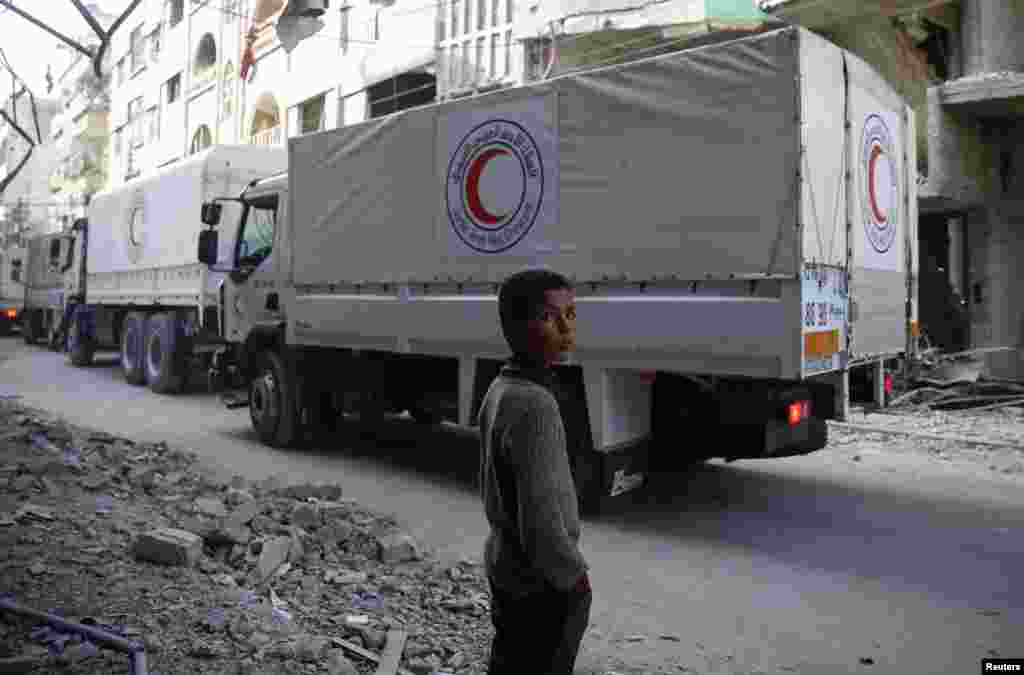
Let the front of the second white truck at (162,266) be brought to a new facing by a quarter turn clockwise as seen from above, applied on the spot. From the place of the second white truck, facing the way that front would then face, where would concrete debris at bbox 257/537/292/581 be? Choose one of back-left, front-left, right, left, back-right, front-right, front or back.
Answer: back-right

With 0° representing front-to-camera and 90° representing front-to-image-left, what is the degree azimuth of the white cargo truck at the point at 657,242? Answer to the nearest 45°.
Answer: approximately 135°

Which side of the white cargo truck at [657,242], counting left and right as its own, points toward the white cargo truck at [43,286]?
front

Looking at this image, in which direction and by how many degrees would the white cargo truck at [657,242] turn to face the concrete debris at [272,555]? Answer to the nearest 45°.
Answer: approximately 90° to its left

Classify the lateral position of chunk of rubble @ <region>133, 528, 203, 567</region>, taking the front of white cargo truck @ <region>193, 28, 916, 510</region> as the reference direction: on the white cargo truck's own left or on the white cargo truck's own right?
on the white cargo truck's own left

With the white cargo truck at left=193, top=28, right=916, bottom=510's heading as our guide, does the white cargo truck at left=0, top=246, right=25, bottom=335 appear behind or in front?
in front

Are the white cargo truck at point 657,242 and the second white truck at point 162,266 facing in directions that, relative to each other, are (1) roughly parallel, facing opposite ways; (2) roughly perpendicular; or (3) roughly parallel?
roughly parallel

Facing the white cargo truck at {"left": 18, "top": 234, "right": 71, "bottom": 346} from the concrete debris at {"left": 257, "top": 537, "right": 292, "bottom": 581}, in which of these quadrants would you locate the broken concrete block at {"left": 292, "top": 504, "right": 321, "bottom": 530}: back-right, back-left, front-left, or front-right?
front-right

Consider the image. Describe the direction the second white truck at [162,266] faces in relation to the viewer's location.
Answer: facing away from the viewer and to the left of the viewer

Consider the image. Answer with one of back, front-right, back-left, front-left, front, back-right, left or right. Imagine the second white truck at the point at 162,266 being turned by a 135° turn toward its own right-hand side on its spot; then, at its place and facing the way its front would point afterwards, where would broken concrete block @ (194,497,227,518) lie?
right

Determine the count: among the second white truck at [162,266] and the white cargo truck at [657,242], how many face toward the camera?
0

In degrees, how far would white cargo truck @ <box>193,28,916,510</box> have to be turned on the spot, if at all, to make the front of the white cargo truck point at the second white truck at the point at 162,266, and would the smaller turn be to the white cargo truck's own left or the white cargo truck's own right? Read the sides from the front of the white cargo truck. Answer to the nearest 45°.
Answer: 0° — it already faces it
